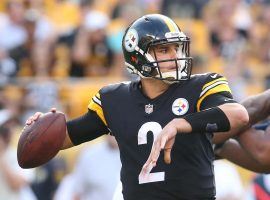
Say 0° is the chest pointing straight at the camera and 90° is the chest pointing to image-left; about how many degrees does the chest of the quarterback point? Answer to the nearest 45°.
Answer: approximately 0°

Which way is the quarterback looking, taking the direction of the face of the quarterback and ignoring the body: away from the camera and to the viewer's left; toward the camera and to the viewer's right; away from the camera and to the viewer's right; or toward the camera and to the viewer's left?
toward the camera and to the viewer's right
